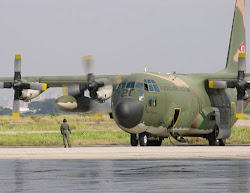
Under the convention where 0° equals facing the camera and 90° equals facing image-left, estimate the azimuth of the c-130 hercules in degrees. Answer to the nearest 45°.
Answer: approximately 45°
